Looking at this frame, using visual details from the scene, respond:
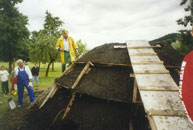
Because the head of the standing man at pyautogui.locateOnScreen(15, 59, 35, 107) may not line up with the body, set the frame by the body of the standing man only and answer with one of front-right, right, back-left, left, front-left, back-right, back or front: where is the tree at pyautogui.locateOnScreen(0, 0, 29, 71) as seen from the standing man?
back

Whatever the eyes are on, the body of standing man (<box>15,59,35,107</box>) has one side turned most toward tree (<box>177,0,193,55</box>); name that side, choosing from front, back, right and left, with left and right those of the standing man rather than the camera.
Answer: left

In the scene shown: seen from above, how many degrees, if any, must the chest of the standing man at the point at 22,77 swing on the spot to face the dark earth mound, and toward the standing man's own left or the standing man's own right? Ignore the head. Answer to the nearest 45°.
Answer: approximately 45° to the standing man's own left

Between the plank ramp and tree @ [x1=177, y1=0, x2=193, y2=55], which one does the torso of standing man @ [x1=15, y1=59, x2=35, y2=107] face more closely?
the plank ramp

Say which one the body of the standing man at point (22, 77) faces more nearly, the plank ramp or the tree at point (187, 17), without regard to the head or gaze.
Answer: the plank ramp

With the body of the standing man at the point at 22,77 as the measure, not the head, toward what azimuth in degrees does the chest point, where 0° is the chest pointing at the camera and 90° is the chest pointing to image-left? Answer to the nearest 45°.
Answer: approximately 0°

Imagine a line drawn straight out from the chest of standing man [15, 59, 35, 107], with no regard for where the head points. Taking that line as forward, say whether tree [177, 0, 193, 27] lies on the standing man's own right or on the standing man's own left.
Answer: on the standing man's own left
